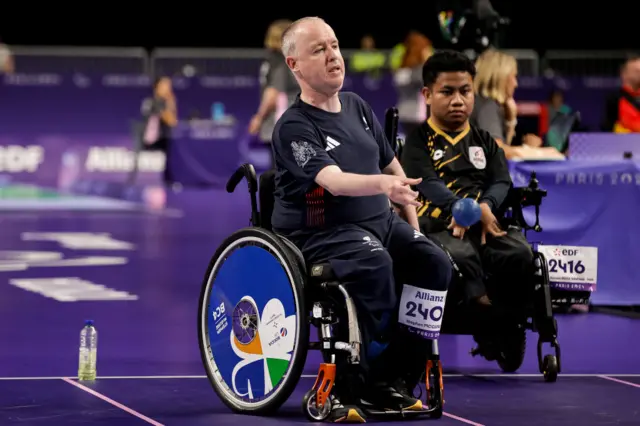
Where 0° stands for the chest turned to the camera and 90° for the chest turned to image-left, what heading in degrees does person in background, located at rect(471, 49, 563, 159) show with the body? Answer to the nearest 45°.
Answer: approximately 270°
